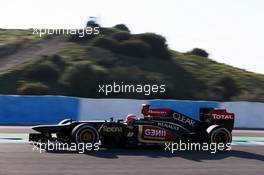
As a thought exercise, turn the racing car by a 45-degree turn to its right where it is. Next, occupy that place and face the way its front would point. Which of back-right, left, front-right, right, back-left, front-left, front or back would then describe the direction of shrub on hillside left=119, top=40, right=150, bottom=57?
front-right

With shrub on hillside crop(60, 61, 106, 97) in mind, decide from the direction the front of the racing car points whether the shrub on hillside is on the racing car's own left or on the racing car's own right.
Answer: on the racing car's own right

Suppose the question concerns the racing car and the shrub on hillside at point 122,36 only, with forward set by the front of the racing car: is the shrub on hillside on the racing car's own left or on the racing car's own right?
on the racing car's own right

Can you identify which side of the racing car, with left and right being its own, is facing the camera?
left

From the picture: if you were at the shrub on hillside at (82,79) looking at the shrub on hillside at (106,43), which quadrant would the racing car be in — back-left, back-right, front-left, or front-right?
back-right

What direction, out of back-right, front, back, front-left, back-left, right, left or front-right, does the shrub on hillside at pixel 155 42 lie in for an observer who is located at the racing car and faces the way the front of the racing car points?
right

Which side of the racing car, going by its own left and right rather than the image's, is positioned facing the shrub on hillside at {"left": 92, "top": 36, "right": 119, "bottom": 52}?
right

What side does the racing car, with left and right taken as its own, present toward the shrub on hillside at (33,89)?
right
